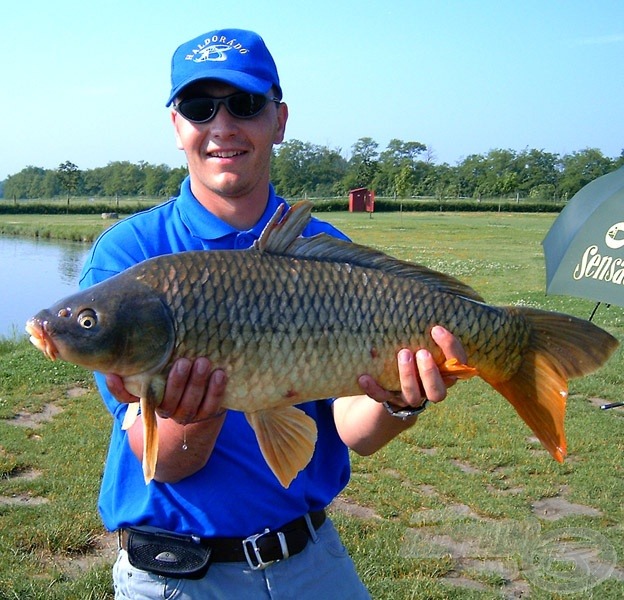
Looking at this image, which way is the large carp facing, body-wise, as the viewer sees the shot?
to the viewer's left

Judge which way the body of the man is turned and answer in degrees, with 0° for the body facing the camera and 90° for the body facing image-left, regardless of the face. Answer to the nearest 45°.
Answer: approximately 0°

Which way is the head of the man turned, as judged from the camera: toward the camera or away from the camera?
toward the camera

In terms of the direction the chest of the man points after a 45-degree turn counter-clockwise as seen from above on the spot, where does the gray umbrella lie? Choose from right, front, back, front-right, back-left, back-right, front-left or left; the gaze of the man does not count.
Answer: left

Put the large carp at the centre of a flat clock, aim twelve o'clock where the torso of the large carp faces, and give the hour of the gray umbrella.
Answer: The gray umbrella is roughly at 4 o'clock from the large carp.
